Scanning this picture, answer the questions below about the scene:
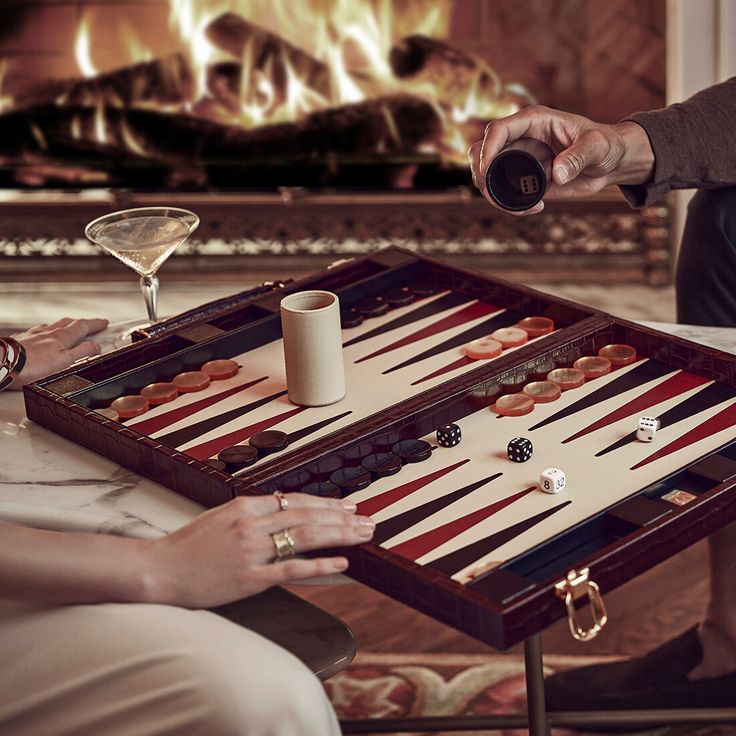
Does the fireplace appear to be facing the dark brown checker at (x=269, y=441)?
yes

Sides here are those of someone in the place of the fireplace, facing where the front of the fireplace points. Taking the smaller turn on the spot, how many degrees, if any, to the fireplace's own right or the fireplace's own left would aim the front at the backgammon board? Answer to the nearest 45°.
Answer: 0° — it already faces it

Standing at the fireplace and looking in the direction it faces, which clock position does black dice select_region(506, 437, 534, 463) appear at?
The black dice is roughly at 12 o'clock from the fireplace.

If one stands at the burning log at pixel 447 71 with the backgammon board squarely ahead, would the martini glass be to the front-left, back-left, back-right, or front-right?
front-right

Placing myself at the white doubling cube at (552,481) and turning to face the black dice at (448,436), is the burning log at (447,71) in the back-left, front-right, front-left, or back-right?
front-right

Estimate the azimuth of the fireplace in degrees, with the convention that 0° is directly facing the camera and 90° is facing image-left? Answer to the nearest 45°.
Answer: approximately 0°

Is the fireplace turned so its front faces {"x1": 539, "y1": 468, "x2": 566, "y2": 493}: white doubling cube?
yes

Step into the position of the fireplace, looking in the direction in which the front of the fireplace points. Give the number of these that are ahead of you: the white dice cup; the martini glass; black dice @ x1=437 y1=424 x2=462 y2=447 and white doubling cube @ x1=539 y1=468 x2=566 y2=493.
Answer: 4

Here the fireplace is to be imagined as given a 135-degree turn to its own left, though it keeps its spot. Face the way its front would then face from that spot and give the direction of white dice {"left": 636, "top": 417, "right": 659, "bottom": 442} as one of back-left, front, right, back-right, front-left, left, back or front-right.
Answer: back-right

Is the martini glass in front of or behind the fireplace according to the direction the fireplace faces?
in front

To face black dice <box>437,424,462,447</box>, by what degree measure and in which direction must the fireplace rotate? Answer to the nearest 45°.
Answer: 0° — it already faces it
